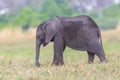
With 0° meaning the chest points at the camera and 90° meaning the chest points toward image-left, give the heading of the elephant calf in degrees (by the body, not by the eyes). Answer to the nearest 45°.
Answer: approximately 90°
